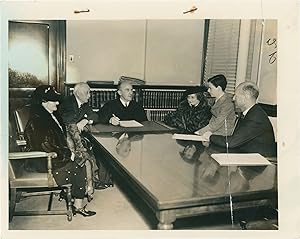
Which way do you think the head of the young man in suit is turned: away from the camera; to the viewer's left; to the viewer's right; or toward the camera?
to the viewer's left

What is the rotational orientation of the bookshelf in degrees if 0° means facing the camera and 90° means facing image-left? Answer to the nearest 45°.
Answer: approximately 0°

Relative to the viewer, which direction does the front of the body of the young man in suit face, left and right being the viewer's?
facing to the left of the viewer

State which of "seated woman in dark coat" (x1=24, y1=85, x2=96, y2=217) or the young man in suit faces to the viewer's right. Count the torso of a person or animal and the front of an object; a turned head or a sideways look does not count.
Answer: the seated woman in dark coat

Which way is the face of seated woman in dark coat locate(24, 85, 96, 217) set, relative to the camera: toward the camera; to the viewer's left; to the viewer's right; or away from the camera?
to the viewer's right

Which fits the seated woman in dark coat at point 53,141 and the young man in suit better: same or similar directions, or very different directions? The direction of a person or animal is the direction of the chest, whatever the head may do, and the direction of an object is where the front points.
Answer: very different directions

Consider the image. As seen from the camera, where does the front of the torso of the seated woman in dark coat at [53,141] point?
to the viewer's right
